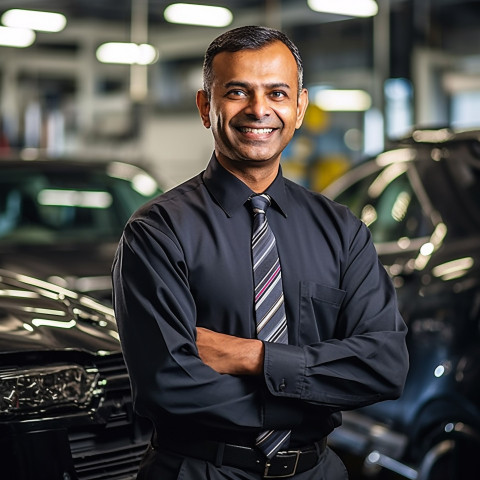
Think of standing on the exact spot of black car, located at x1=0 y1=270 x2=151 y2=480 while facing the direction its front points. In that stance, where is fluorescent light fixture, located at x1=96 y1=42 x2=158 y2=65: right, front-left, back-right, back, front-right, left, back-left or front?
back-left

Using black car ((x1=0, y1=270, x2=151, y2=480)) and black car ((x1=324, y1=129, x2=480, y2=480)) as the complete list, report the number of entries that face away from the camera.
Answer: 0

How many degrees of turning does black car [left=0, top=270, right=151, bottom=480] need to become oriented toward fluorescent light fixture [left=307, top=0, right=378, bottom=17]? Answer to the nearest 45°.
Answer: approximately 135° to its left

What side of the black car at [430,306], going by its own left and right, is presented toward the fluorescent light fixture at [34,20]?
right

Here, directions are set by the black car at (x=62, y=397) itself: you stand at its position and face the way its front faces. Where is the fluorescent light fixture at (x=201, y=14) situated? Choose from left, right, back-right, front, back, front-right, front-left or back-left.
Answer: back-left

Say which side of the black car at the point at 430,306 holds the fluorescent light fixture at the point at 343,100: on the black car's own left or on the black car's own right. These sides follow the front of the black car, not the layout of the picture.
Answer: on the black car's own right

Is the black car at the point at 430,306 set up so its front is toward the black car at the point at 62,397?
yes

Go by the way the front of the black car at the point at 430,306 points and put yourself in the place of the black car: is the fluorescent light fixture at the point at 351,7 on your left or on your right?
on your right

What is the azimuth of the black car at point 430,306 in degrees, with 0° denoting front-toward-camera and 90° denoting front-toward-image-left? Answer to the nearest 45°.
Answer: approximately 45°
